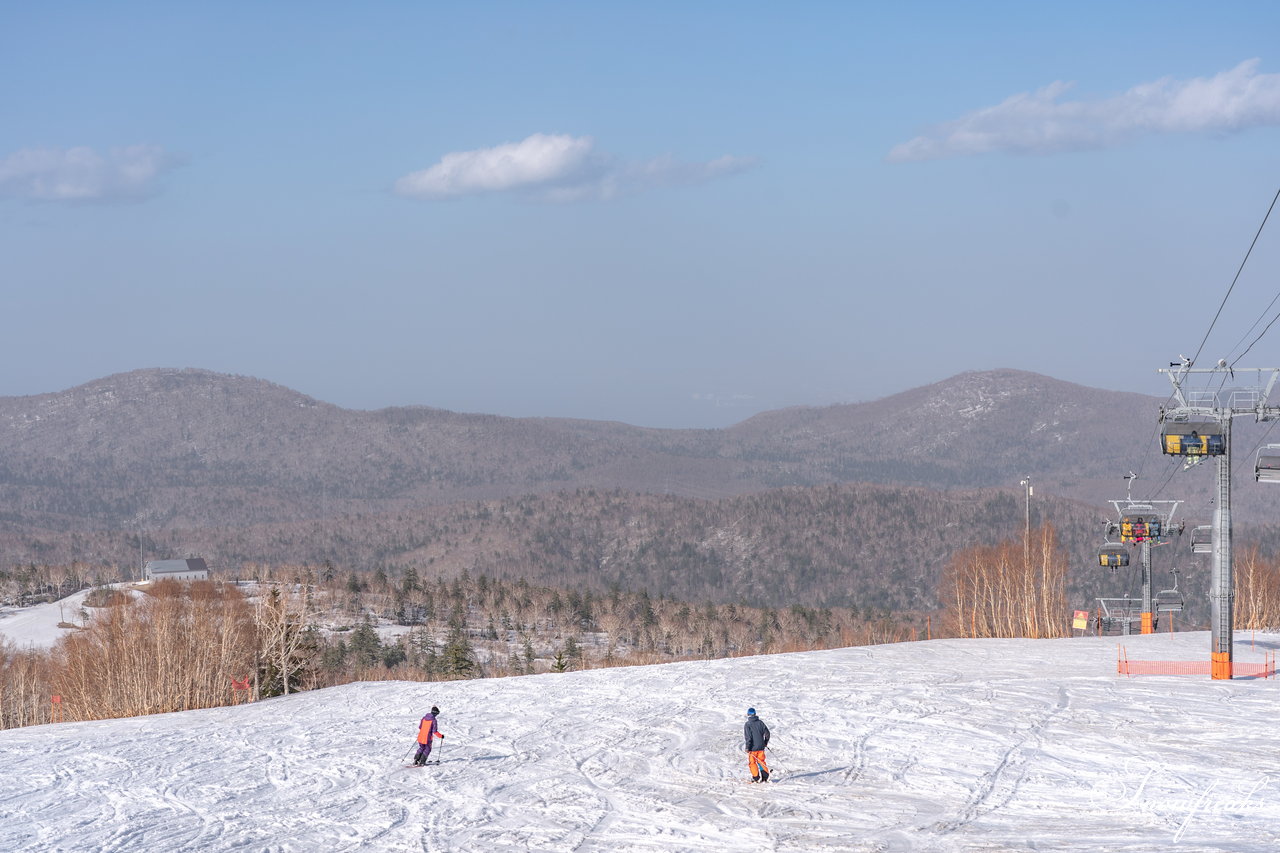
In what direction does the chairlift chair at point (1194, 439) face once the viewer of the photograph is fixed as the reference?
facing the viewer

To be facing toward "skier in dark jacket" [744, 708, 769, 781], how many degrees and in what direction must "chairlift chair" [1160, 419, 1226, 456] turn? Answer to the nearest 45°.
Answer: approximately 45° to its right

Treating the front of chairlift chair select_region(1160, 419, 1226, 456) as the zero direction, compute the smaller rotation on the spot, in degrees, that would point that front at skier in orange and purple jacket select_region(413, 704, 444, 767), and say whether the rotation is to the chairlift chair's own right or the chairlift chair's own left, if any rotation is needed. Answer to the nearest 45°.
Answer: approximately 45° to the chairlift chair's own right

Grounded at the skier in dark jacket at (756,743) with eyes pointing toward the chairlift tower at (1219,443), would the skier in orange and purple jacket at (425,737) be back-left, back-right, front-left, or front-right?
back-left

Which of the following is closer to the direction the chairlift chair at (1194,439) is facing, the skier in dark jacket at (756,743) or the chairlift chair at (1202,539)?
the skier in dark jacket

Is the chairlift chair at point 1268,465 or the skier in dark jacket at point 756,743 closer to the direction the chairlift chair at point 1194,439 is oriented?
the skier in dark jacket

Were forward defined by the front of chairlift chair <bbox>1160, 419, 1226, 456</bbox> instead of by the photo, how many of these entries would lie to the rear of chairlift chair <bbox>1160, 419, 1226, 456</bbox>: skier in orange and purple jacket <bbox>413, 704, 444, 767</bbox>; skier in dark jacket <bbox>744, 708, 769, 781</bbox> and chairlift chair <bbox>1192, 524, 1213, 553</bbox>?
1

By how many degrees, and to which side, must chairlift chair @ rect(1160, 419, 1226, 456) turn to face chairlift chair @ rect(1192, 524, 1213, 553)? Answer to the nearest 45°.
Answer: approximately 180°
